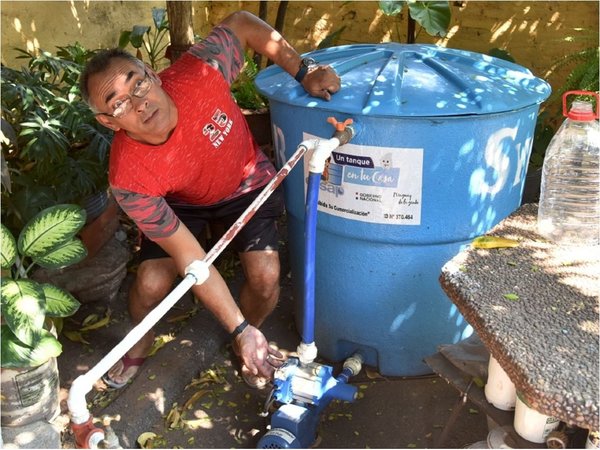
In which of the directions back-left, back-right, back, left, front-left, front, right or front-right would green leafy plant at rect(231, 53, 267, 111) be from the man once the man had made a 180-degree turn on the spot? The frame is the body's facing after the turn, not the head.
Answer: front

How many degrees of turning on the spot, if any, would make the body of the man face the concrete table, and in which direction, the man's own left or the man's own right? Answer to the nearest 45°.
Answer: approximately 45° to the man's own left

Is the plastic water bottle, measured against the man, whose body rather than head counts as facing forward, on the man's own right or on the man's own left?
on the man's own left

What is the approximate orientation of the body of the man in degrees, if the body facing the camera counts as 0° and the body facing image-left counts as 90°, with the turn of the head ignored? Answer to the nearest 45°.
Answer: approximately 0°

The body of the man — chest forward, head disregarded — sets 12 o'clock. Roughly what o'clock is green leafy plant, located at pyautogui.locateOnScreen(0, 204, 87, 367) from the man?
The green leafy plant is roughly at 2 o'clock from the man.

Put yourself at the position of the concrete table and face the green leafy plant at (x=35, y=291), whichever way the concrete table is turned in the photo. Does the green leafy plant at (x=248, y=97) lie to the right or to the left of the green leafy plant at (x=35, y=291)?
right

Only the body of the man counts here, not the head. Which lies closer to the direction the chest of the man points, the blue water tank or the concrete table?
the concrete table

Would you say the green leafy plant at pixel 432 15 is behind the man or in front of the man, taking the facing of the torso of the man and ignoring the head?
behind

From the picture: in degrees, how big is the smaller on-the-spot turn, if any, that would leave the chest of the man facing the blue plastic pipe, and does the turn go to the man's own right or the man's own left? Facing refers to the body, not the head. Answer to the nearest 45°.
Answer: approximately 45° to the man's own left

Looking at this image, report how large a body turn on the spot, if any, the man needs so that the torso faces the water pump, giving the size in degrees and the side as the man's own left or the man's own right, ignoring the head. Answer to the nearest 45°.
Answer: approximately 45° to the man's own left
